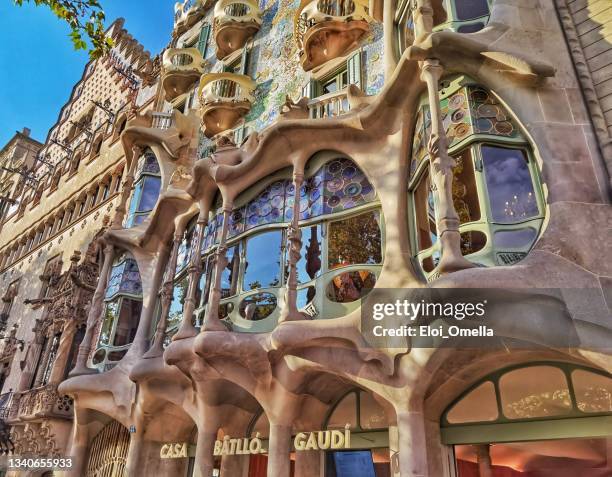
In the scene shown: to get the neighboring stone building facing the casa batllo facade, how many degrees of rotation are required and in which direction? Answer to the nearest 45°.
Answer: approximately 45° to its left

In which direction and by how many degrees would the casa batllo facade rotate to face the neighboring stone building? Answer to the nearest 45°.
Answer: approximately 90° to its right
